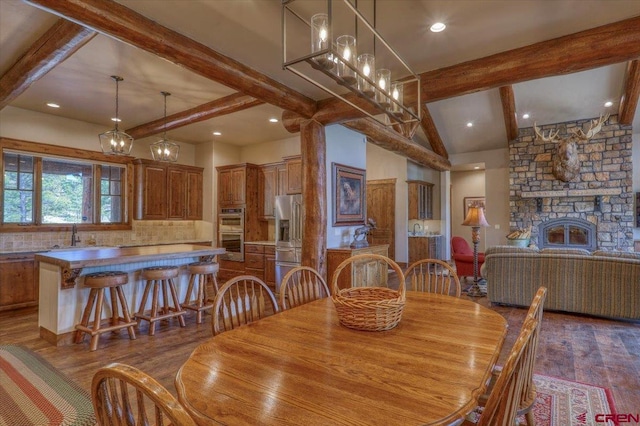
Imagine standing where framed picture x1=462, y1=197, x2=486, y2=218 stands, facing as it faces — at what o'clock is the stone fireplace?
The stone fireplace is roughly at 11 o'clock from the framed picture.

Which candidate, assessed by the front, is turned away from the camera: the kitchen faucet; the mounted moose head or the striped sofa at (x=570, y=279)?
the striped sofa

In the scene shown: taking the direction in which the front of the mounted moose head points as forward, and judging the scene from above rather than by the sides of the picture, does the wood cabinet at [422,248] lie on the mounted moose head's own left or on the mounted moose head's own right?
on the mounted moose head's own right

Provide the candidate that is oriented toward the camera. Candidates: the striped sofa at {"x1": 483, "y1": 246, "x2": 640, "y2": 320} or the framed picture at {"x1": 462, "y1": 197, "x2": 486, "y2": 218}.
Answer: the framed picture

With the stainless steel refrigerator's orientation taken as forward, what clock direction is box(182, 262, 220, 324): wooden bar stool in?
The wooden bar stool is roughly at 12 o'clock from the stainless steel refrigerator.

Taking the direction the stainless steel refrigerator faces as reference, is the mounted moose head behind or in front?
behind

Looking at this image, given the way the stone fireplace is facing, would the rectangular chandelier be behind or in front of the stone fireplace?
in front

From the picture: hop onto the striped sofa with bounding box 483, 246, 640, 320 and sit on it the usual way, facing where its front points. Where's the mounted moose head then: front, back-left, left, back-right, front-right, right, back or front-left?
front

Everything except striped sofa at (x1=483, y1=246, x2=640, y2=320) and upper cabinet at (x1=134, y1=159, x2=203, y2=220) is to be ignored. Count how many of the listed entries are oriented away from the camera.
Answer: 1

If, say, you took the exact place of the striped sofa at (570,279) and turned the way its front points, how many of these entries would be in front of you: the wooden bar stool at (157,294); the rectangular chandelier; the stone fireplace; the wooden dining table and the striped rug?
1

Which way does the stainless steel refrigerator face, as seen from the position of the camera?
facing the viewer and to the left of the viewer

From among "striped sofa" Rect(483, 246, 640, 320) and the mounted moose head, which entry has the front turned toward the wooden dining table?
the mounted moose head

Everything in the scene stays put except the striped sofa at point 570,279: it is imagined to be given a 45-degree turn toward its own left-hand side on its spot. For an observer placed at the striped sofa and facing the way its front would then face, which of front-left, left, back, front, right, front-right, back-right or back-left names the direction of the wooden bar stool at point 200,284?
left

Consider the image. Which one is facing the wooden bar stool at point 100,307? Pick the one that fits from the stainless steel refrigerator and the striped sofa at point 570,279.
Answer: the stainless steel refrigerator

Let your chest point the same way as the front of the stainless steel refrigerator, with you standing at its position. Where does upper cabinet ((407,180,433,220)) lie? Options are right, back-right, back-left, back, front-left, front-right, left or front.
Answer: back

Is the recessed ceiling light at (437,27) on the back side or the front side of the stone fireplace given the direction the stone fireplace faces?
on the front side

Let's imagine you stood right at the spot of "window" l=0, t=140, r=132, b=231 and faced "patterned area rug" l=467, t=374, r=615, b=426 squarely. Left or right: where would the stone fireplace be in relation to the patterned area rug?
left

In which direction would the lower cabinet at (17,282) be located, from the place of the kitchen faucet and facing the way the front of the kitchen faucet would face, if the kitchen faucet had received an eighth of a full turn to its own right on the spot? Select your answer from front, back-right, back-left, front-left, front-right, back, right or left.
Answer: front-right

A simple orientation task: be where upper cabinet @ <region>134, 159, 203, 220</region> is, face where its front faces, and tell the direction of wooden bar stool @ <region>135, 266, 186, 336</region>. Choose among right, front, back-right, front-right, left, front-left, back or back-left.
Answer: front-right

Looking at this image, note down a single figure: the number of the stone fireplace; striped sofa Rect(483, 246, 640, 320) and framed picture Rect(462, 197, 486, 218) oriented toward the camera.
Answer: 2

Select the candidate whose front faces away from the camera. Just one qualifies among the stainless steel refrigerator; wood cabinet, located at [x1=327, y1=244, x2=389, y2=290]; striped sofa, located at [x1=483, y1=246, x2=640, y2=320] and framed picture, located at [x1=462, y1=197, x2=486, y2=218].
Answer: the striped sofa

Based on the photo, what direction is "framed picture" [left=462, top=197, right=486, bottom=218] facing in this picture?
toward the camera

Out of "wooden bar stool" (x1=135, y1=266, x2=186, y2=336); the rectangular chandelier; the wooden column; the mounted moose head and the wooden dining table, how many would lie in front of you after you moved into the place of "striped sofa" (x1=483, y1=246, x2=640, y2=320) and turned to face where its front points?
1

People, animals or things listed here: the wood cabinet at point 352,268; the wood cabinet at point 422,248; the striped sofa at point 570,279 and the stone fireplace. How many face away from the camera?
1
